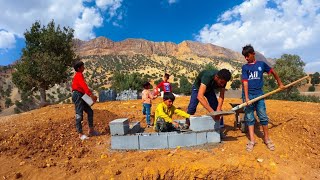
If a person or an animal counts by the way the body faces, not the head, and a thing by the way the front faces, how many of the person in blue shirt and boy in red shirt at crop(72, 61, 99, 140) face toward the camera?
1

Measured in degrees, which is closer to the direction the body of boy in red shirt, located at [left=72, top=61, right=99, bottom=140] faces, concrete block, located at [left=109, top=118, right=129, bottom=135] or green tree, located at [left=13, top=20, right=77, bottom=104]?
the concrete block

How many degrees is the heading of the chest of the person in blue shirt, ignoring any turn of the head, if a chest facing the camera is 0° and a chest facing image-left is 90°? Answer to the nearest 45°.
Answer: approximately 0°

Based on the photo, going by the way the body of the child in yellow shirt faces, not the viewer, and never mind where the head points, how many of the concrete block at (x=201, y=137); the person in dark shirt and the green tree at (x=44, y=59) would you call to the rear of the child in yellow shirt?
1

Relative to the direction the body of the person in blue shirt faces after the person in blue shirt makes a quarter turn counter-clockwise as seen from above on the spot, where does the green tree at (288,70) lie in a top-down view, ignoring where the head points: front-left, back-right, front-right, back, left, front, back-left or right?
left

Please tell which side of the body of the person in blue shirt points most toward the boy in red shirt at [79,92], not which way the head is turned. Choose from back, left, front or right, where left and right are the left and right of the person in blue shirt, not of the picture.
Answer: right

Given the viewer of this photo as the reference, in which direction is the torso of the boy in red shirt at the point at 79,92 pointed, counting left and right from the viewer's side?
facing to the right of the viewer
